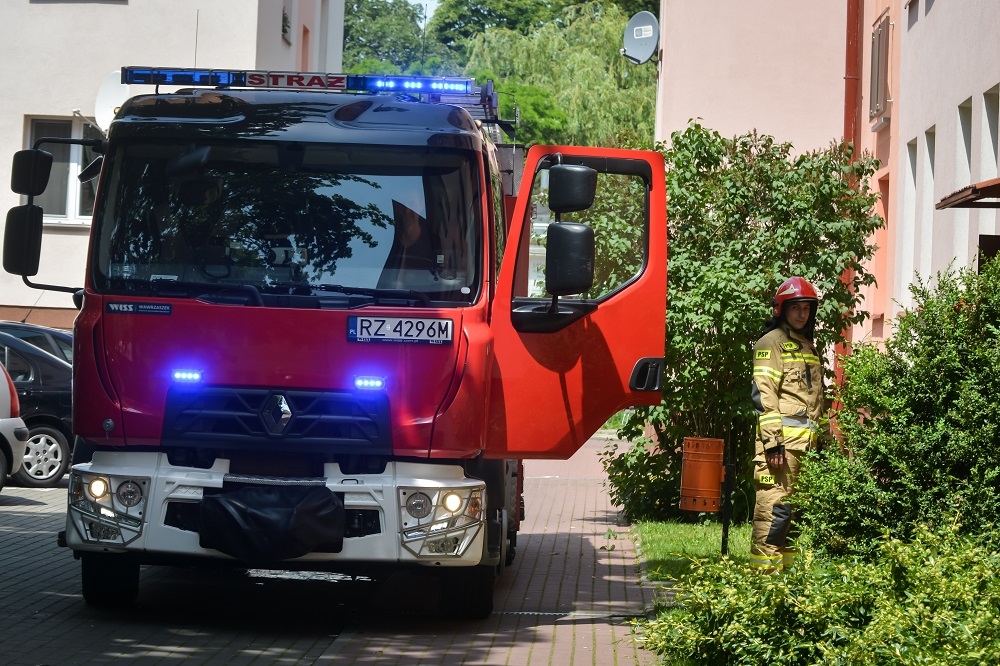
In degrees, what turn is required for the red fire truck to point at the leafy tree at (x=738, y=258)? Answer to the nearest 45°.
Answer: approximately 135° to its left

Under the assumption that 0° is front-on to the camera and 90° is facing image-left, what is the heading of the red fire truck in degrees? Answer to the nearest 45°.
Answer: approximately 0°

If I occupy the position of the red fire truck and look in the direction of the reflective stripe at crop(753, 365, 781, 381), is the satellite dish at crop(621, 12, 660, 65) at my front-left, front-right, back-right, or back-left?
front-left

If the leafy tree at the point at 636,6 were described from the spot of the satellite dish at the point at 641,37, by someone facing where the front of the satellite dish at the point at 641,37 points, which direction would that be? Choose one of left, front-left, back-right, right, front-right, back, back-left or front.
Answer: back-right

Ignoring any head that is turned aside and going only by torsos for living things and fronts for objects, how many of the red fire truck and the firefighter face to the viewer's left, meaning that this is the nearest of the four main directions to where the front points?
0

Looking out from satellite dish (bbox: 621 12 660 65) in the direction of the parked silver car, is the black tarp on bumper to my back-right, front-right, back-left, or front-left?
front-left

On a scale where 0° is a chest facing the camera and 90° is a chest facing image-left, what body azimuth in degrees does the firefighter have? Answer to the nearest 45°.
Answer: approximately 315°

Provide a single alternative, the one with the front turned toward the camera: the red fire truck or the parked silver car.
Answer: the red fire truck
